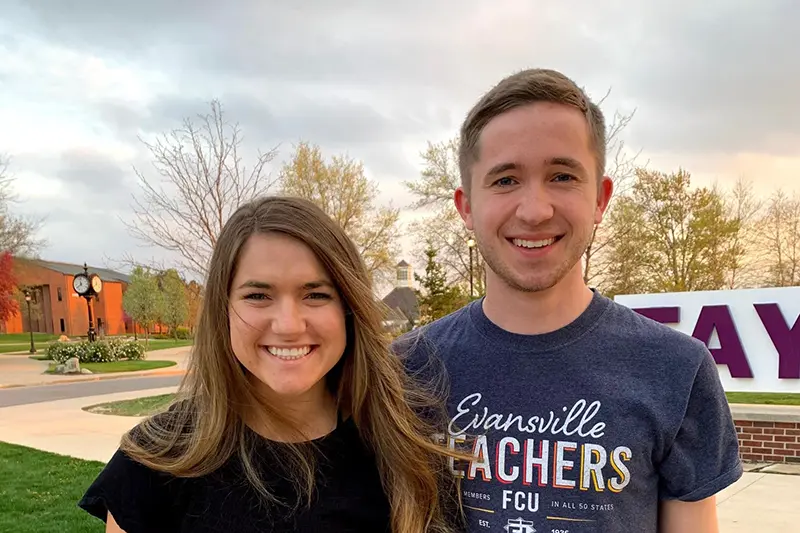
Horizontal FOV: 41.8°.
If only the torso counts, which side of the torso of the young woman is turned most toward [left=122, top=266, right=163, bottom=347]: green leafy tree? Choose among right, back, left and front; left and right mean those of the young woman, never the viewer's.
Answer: back

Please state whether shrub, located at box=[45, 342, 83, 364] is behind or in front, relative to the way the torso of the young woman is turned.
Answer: behind

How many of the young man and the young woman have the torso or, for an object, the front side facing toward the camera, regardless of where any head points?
2

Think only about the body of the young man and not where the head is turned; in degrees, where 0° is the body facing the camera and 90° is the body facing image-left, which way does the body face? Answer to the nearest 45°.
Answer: approximately 0°

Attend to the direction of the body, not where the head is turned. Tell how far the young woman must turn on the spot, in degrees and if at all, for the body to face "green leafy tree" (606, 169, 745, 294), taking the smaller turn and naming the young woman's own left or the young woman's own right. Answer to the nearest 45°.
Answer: approximately 135° to the young woman's own left

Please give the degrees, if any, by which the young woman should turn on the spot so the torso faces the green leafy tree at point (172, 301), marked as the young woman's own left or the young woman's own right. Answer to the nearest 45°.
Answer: approximately 180°
